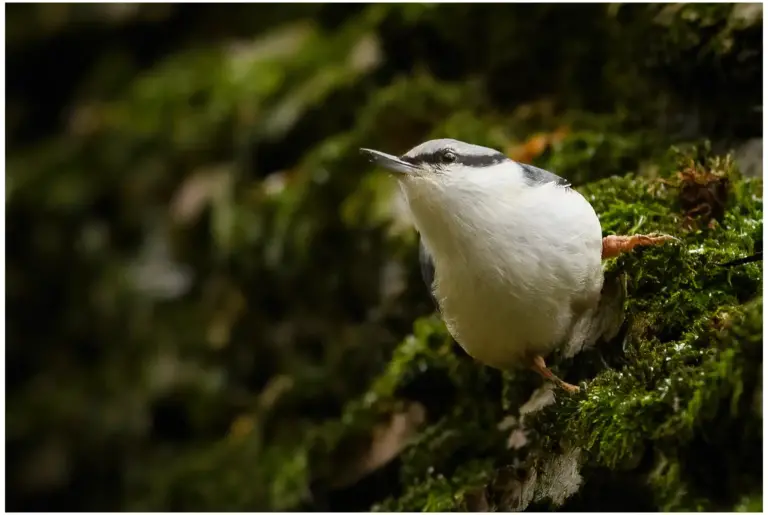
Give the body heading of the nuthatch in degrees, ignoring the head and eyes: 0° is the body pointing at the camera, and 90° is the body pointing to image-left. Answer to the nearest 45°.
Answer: approximately 45°
